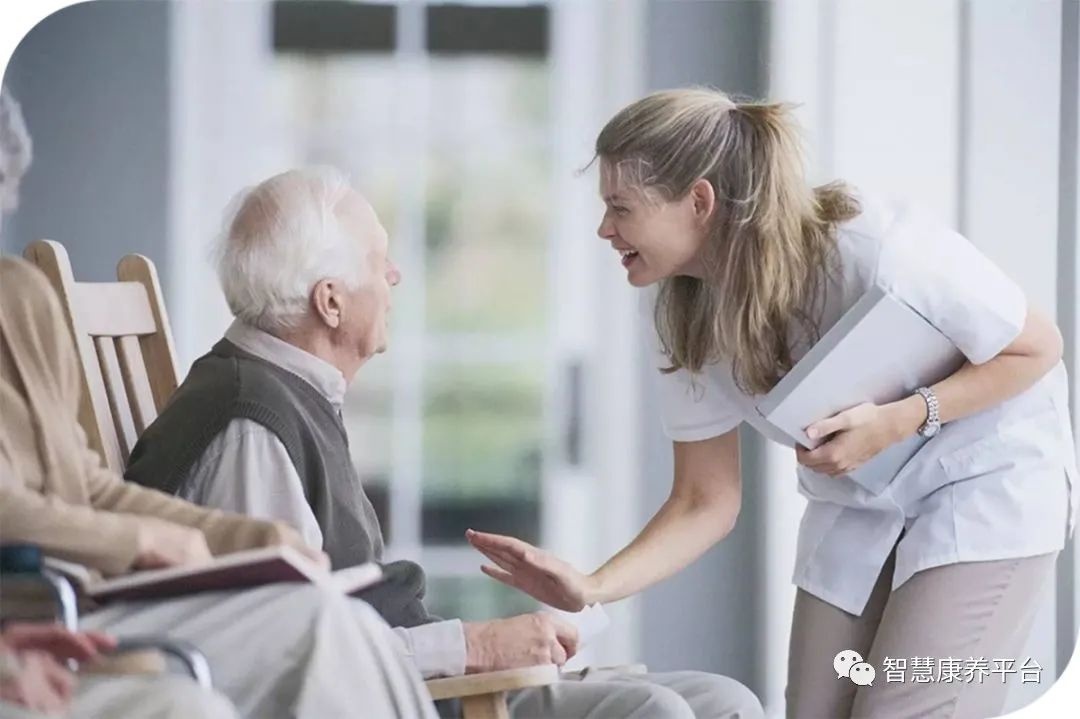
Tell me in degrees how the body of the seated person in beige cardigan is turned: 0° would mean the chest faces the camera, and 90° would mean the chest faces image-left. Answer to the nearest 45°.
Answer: approximately 270°

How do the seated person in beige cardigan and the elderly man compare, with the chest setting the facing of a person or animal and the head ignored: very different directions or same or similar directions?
same or similar directions

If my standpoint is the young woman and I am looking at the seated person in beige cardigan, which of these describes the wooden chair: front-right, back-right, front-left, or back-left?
front-right

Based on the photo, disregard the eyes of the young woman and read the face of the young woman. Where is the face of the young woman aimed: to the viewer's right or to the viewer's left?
to the viewer's left

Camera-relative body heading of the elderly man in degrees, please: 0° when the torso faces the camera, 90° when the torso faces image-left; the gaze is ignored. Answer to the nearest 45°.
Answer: approximately 270°

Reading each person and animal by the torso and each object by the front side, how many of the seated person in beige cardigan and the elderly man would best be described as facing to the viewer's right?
2
